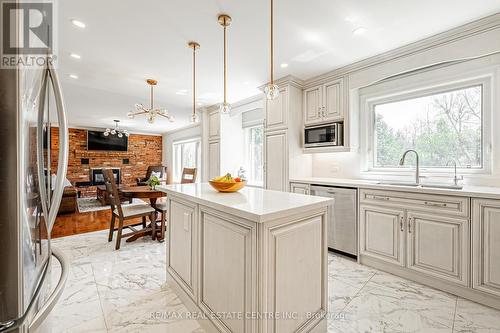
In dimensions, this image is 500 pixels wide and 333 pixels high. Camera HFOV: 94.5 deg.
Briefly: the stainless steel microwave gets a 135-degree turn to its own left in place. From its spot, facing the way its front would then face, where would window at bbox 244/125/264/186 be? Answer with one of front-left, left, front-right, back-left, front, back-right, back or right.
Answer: back-left

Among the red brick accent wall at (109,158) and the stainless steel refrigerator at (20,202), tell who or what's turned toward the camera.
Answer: the red brick accent wall

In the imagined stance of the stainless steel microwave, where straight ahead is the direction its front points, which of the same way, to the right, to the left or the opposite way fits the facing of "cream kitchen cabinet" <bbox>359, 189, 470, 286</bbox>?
the same way

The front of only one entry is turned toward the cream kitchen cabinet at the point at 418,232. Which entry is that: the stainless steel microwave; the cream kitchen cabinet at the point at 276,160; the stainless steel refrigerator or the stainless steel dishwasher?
the stainless steel refrigerator

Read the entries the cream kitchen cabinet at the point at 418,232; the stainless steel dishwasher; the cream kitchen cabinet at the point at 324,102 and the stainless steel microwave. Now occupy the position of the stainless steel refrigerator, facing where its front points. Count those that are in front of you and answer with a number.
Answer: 4

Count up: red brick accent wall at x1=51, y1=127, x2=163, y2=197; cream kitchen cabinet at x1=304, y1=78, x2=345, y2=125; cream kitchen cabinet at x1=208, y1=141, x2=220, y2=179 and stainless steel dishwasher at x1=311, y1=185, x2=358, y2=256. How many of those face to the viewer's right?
0

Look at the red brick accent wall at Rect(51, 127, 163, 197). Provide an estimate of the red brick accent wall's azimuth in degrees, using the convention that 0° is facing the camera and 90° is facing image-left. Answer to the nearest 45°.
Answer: approximately 0°

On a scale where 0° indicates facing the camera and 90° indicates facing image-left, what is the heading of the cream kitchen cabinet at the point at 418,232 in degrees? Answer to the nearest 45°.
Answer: approximately 45°

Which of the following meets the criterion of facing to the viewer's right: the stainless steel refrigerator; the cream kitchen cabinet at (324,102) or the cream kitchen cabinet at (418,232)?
the stainless steel refrigerator

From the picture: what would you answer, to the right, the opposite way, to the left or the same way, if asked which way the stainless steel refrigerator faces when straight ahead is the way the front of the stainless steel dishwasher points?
the opposite way

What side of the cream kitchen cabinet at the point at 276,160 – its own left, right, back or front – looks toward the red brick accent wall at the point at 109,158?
right

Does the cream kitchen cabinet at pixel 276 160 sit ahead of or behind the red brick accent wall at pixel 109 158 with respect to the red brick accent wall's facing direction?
ahead

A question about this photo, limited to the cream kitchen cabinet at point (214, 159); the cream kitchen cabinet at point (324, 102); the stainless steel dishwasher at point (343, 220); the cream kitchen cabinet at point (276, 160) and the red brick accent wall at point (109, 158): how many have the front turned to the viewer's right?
0

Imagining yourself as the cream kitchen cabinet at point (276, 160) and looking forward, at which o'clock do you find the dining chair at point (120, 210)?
The dining chair is roughly at 1 o'clock from the cream kitchen cabinet.

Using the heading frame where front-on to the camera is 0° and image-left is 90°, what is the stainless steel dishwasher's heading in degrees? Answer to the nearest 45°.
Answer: approximately 45°

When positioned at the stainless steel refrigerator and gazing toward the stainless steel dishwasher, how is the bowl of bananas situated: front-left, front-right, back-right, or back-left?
front-left

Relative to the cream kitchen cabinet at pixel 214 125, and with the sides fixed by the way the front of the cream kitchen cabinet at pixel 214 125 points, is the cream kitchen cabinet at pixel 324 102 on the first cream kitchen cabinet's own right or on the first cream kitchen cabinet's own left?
on the first cream kitchen cabinet's own left

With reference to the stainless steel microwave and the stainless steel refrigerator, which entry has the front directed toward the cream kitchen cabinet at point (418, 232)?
the stainless steel refrigerator

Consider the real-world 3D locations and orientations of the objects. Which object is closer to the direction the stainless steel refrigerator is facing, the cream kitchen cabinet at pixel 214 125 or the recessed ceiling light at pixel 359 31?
the recessed ceiling light
